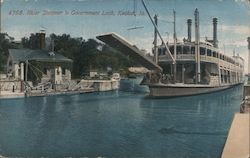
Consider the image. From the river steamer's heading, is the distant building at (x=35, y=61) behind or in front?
in front
